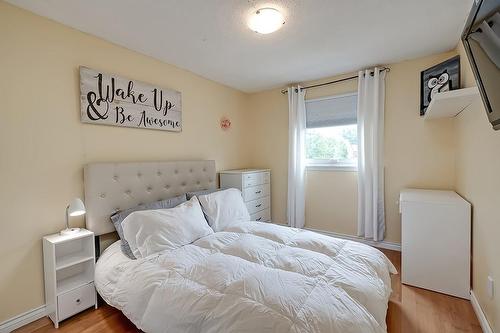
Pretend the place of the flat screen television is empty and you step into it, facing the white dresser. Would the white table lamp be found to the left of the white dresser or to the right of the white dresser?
left

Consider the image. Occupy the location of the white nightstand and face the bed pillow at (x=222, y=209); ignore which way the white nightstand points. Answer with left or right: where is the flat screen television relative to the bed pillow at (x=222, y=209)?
right

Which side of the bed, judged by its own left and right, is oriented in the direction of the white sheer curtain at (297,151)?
left
